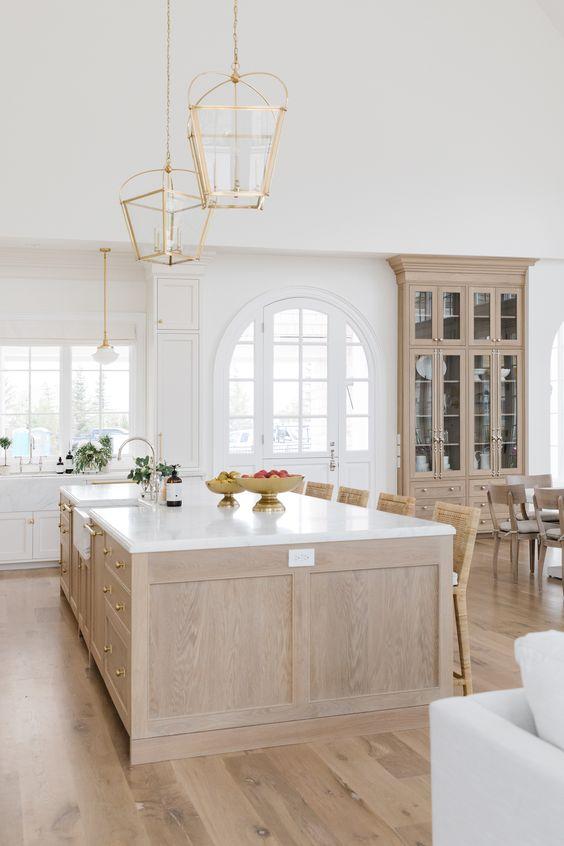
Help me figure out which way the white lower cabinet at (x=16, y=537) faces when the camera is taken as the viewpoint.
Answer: facing the viewer

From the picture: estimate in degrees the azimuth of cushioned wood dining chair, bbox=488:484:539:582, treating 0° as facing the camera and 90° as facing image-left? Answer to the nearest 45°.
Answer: approximately 225°

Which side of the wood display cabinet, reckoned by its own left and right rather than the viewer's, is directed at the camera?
front

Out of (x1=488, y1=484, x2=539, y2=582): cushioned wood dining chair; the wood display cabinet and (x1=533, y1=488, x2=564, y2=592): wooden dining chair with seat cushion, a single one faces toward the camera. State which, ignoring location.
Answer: the wood display cabinet

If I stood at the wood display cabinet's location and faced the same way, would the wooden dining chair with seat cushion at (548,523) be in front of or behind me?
in front

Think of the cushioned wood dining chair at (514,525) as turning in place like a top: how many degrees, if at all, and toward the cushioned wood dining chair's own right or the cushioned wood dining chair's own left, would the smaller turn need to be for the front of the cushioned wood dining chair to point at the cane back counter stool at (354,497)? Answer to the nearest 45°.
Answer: approximately 180°

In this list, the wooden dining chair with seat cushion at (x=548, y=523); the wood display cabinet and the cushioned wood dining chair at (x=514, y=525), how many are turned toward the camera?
1

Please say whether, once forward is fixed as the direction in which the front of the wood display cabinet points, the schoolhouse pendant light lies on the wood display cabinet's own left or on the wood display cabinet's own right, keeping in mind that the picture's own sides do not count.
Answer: on the wood display cabinet's own right

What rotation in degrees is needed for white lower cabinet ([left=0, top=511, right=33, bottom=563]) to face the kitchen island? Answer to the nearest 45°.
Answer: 0° — it already faces it

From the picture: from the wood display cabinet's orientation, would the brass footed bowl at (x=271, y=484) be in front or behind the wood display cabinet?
in front

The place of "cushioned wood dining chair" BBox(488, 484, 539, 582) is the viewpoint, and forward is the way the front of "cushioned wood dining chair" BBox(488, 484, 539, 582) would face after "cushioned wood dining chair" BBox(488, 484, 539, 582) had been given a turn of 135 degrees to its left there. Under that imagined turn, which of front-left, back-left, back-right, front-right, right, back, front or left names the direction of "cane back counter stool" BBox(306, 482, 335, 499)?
front-left

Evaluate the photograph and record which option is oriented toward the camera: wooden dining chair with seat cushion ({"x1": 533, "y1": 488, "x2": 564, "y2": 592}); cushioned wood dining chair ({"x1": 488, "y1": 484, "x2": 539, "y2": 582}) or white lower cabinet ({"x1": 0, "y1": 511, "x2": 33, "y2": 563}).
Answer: the white lower cabinet

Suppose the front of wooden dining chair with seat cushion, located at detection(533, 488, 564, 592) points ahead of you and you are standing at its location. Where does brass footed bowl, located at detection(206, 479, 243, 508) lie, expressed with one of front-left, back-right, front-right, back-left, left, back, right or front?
back

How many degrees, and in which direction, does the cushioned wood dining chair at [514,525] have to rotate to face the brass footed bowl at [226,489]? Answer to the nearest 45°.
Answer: approximately 180°

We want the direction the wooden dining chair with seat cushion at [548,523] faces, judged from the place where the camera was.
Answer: facing away from the viewer and to the right of the viewer

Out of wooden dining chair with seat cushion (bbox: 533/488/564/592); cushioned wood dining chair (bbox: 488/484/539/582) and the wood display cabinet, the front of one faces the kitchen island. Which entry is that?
the wood display cabinet
